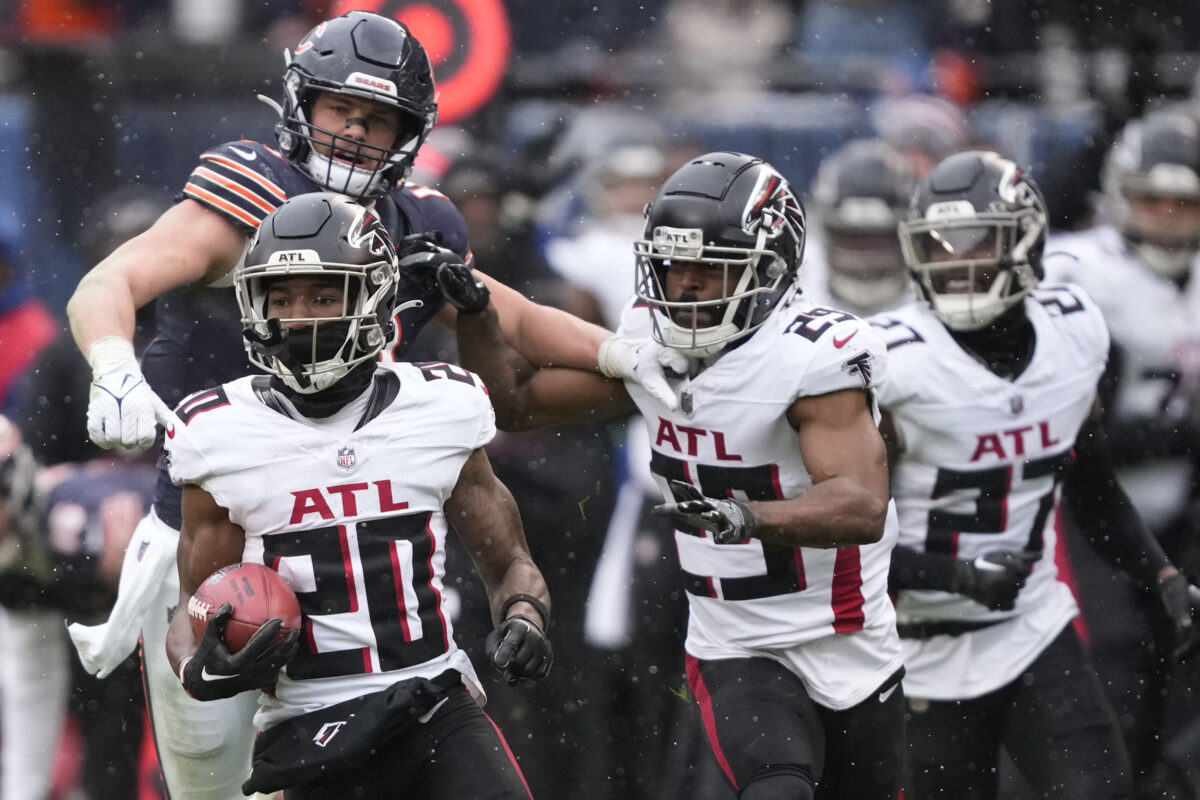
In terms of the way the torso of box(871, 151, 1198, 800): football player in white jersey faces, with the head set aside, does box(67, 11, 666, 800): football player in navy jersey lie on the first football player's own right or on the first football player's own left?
on the first football player's own right

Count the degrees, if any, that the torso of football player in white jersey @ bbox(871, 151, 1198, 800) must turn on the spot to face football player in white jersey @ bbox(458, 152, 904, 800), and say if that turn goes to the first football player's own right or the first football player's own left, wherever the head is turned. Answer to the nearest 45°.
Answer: approximately 45° to the first football player's own right

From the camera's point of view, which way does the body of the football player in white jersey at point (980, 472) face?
toward the camera

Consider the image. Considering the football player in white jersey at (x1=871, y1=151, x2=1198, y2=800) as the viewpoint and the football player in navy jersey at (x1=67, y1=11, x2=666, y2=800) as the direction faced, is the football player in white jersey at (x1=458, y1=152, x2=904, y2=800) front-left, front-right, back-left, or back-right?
front-left

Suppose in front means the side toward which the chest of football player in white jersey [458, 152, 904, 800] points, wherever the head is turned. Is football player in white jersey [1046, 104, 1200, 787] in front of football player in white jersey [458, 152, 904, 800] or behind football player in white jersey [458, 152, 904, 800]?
behind

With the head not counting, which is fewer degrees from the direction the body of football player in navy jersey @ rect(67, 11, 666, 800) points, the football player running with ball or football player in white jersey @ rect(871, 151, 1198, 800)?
the football player running with ball

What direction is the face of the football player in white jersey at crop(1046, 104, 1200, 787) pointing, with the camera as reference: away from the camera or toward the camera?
toward the camera

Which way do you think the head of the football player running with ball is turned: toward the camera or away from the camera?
toward the camera

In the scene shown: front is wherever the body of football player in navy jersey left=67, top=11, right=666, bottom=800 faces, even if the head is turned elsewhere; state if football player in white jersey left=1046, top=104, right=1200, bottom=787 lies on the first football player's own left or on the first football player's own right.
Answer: on the first football player's own left

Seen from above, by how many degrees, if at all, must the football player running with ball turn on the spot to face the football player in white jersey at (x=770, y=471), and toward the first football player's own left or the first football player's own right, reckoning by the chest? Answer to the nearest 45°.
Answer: approximately 90° to the first football player's own left

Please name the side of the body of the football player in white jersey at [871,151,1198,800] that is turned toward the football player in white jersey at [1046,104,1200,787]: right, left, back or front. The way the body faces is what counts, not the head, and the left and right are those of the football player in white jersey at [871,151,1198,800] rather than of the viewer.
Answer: back

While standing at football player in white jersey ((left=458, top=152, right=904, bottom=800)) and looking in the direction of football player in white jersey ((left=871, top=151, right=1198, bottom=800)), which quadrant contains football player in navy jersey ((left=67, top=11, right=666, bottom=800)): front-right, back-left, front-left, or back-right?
back-left

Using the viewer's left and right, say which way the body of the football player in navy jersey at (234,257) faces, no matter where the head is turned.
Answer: facing the viewer

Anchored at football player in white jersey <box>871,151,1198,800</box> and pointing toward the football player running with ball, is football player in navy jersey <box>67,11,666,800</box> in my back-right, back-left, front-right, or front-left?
front-right

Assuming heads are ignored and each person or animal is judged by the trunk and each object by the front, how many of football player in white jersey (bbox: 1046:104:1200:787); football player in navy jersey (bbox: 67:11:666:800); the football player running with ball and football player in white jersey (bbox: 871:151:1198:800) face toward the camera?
4

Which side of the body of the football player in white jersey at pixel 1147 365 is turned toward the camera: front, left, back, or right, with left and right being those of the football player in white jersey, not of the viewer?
front
